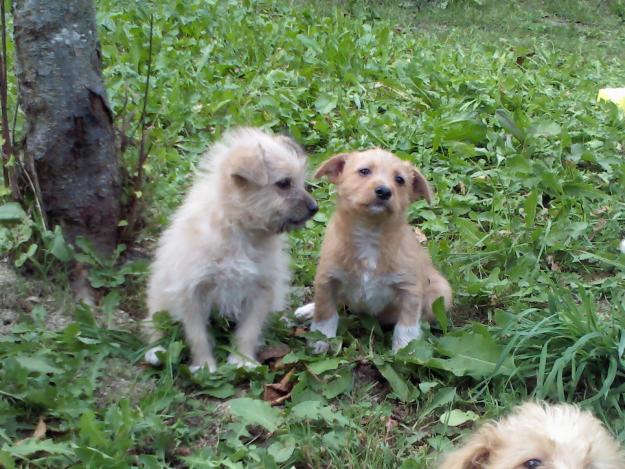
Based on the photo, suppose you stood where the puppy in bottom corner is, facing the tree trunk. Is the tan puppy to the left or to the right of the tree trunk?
right

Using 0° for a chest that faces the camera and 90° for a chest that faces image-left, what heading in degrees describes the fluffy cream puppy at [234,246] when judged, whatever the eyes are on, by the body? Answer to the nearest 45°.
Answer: approximately 315°

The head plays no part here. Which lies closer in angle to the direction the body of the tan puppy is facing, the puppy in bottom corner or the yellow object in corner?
the puppy in bottom corner

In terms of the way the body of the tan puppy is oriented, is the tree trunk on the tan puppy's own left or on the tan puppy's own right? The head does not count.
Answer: on the tan puppy's own right

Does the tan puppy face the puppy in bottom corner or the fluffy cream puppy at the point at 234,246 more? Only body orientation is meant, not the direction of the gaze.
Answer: the puppy in bottom corner

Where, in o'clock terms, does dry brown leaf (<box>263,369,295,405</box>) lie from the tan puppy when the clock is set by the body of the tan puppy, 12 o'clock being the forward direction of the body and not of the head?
The dry brown leaf is roughly at 1 o'clock from the tan puppy.
